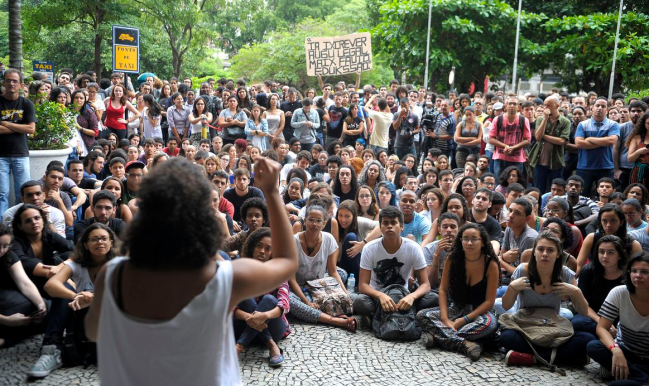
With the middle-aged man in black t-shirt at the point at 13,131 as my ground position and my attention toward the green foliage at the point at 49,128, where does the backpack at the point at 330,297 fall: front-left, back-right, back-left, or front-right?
back-right

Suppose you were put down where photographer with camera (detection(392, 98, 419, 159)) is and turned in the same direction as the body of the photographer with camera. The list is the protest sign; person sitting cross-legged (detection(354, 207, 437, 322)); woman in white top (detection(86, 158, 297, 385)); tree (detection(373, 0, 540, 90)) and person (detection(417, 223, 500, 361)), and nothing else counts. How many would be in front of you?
3

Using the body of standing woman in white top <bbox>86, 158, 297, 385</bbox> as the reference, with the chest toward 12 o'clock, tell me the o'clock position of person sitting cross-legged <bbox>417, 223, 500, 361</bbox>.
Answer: The person sitting cross-legged is roughly at 1 o'clock from the standing woman in white top.

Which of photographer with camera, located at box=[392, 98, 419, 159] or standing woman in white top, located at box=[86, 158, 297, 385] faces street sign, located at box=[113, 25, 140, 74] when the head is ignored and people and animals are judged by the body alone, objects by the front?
the standing woman in white top

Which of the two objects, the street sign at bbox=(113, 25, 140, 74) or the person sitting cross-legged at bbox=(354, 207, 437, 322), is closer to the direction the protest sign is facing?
the person sitting cross-legged

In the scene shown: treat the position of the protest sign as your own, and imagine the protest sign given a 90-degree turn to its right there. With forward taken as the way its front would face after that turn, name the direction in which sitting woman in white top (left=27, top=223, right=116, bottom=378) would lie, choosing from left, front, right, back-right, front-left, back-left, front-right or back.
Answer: left

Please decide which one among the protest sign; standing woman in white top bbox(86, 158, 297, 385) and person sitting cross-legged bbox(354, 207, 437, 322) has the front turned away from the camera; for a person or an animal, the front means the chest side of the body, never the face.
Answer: the standing woman in white top

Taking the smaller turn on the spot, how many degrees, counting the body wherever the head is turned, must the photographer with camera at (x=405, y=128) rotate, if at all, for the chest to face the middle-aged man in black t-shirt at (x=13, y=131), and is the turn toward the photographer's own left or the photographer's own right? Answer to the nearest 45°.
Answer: approximately 45° to the photographer's own right

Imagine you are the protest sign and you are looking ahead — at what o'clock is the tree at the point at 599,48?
The tree is roughly at 8 o'clock from the protest sign.

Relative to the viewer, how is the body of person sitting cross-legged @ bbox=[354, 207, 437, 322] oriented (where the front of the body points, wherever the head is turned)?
toward the camera

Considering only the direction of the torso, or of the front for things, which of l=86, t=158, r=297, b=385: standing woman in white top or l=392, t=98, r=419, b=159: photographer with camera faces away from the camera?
the standing woman in white top

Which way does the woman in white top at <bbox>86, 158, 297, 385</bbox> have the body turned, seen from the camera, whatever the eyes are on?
away from the camera

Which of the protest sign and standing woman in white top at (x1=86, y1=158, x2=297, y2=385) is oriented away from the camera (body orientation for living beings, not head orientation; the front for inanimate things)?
the standing woman in white top
